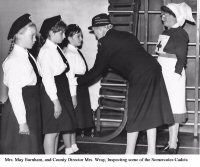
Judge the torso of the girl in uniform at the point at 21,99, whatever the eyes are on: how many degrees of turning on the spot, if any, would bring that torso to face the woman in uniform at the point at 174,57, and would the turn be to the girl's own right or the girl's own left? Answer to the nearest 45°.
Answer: approximately 45° to the girl's own left

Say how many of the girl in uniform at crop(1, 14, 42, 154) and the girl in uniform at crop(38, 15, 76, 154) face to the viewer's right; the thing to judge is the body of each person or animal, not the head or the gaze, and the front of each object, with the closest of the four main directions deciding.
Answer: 2

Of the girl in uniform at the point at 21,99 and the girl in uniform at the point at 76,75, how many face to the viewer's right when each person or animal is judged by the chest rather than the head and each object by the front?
2

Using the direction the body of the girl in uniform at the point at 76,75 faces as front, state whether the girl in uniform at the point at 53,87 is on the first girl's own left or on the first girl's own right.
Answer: on the first girl's own right

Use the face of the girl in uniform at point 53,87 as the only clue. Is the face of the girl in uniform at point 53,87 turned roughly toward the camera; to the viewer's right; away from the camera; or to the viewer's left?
to the viewer's right

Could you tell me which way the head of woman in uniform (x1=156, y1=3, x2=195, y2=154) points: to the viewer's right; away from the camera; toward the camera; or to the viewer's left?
to the viewer's left

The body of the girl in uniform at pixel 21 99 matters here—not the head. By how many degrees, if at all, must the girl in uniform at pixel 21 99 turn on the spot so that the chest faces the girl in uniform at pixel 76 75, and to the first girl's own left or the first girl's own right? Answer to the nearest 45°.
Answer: approximately 45° to the first girl's own left

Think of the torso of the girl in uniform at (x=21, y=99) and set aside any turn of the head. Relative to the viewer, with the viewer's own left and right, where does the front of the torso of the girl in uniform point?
facing to the right of the viewer

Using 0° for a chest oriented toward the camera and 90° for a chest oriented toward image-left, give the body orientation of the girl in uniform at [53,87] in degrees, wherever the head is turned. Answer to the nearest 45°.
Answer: approximately 270°

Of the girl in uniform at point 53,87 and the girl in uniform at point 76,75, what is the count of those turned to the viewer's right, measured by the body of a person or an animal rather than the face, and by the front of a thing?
2

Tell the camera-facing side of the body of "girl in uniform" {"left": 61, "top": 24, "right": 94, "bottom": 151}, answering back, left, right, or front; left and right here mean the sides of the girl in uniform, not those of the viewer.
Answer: right

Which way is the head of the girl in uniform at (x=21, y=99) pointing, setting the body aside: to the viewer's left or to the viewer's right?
to the viewer's right
